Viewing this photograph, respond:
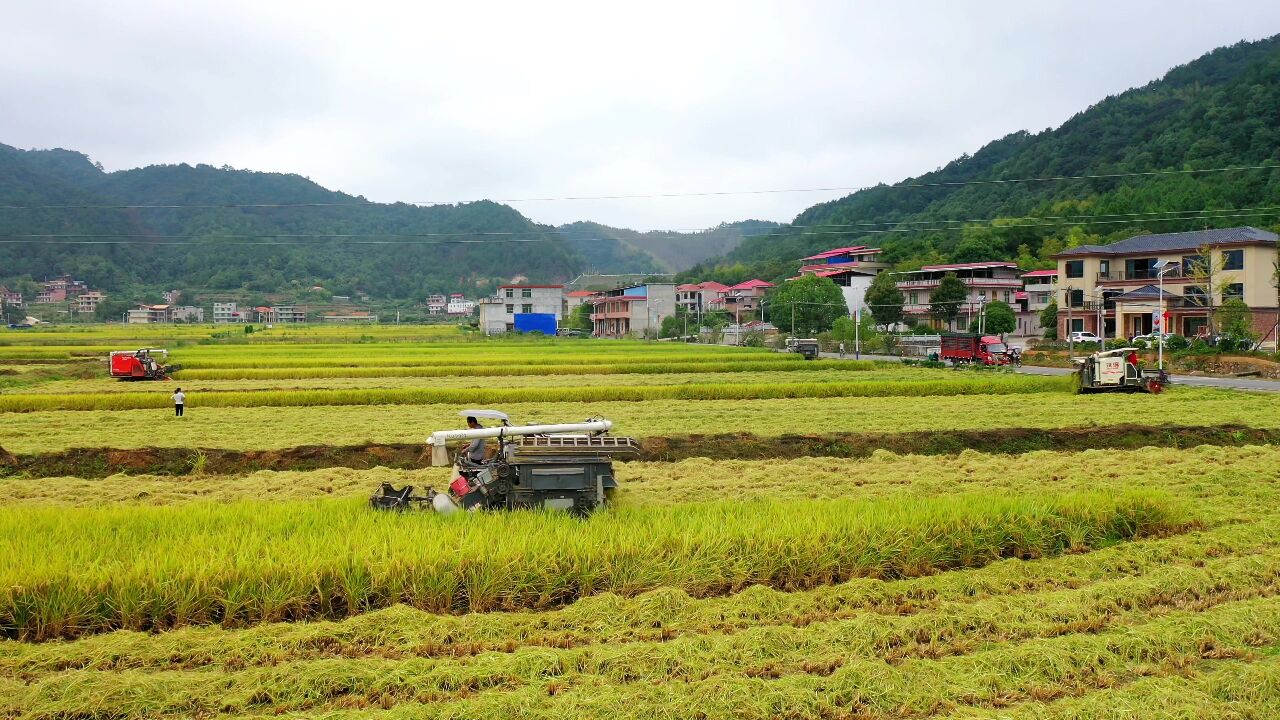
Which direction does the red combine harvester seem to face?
to the viewer's right

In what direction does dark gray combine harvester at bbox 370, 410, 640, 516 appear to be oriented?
to the viewer's left

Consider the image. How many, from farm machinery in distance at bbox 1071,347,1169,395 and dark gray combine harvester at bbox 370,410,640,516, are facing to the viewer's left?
1

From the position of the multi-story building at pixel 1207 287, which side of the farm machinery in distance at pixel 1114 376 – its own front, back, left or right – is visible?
left

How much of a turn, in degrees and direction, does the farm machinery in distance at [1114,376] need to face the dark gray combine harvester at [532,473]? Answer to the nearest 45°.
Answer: approximately 90° to its right

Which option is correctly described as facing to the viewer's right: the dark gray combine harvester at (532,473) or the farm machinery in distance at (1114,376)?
the farm machinery in distance
